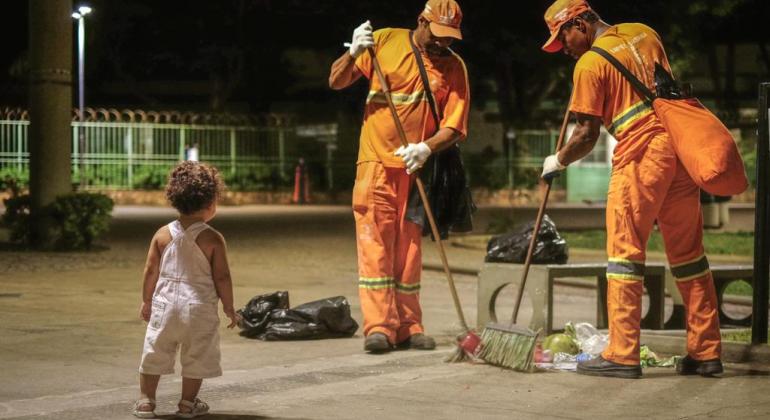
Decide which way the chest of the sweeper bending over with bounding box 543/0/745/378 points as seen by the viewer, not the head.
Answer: to the viewer's left

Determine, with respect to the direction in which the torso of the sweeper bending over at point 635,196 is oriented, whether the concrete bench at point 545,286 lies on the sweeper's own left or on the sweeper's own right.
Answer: on the sweeper's own right

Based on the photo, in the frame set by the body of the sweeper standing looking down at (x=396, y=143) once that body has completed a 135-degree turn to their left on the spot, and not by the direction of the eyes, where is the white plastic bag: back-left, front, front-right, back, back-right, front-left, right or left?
right

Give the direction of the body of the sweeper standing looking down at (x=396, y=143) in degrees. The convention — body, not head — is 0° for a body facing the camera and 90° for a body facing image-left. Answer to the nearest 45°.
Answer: approximately 315°

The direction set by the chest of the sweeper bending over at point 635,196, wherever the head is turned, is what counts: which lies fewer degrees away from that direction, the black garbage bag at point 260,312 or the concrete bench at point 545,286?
the black garbage bag

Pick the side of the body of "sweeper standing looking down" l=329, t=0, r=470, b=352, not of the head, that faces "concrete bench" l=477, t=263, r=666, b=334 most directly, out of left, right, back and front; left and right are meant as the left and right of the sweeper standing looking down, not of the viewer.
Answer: left

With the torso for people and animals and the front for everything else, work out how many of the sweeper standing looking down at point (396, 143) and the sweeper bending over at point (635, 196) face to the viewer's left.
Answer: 1

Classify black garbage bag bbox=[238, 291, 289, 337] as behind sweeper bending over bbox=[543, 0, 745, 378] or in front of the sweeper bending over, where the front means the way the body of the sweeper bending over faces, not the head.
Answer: in front

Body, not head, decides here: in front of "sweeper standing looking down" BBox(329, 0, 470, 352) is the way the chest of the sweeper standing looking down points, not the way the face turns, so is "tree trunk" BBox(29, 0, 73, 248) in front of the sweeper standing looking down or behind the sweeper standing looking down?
behind
